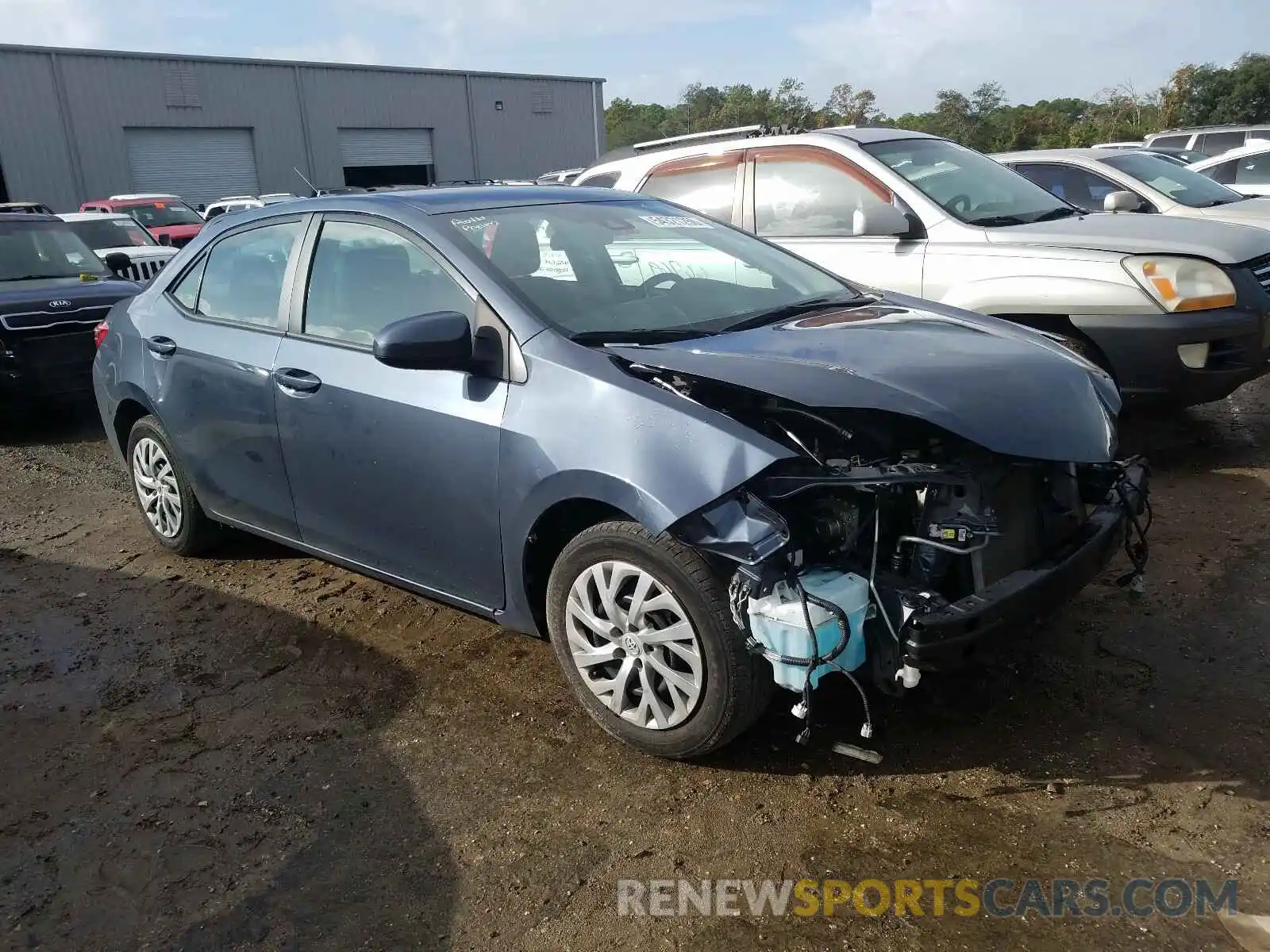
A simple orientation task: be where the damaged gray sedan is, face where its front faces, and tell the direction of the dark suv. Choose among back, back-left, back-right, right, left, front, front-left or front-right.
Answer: back

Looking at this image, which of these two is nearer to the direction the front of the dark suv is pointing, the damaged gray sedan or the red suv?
the damaged gray sedan

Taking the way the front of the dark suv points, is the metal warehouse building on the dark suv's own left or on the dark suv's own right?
on the dark suv's own left

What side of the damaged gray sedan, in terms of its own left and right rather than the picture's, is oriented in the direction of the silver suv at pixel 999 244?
left

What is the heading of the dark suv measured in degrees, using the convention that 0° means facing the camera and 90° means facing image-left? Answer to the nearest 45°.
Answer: approximately 315°

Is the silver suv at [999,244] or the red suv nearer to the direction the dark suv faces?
the silver suv

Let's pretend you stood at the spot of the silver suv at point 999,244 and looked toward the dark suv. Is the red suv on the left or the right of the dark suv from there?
right

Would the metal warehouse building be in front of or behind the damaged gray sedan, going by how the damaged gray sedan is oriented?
behind

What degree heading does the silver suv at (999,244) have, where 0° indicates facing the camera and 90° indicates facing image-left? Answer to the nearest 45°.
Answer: approximately 315°

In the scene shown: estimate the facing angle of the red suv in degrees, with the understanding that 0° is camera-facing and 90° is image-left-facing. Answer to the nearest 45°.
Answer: approximately 315°
